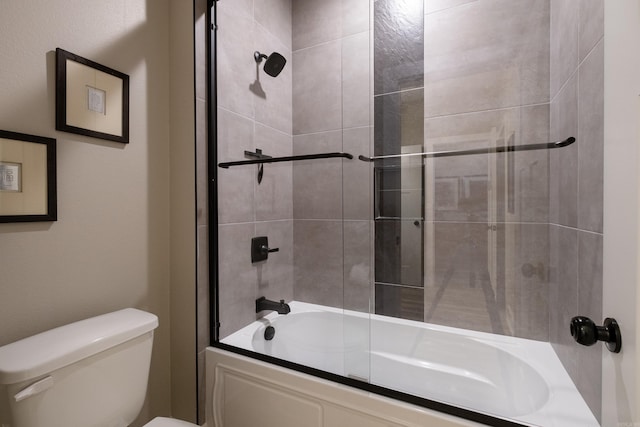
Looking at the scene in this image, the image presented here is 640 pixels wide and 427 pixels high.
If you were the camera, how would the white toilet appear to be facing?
facing the viewer and to the right of the viewer

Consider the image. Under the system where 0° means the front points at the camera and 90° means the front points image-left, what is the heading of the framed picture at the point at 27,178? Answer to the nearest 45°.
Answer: approximately 315°

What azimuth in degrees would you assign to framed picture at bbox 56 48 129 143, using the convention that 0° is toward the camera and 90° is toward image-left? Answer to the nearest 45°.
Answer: approximately 315°

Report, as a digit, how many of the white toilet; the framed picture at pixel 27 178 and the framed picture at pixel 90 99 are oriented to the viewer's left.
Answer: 0

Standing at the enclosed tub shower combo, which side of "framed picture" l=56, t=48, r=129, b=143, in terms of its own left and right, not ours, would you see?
front

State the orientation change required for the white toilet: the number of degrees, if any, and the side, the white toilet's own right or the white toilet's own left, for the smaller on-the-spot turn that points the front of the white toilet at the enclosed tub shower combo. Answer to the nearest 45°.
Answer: approximately 45° to the white toilet's own left

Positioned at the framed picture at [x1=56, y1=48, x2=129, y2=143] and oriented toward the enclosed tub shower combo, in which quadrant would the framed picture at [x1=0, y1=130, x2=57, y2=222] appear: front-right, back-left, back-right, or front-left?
back-right

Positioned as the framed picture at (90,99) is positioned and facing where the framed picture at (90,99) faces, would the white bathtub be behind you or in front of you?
in front

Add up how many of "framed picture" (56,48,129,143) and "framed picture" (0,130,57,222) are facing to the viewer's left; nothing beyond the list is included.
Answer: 0
